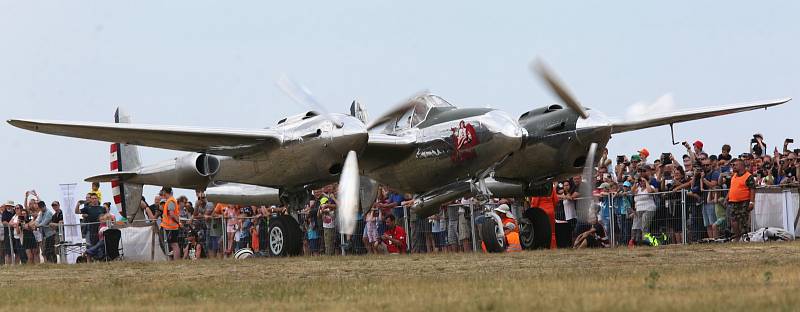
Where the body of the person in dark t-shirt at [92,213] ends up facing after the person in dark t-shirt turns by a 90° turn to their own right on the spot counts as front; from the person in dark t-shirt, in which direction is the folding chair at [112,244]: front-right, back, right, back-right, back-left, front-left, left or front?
left

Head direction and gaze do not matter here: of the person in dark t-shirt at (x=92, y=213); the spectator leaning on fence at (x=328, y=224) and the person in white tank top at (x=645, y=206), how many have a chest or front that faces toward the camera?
3

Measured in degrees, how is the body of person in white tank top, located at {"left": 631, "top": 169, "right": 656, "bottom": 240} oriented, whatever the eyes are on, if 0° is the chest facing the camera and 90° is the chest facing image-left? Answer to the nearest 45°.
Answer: approximately 0°

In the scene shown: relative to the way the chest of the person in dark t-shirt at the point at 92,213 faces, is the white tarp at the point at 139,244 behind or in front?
in front

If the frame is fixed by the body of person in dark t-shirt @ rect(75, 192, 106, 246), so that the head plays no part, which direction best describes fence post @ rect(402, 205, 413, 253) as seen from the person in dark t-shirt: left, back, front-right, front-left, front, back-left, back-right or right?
front-left

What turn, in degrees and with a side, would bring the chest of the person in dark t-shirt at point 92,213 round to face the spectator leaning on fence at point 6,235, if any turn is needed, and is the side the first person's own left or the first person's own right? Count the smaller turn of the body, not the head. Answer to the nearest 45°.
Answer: approximately 135° to the first person's own right

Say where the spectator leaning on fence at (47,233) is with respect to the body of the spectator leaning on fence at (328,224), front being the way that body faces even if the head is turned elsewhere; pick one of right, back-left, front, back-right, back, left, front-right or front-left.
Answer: back-right

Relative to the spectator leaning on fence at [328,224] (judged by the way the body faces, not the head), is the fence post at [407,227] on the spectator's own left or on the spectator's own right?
on the spectator's own left

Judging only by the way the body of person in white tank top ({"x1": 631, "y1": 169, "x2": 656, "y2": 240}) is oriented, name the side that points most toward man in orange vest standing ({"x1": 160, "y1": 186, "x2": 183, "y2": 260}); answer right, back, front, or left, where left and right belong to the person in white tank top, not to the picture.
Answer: right

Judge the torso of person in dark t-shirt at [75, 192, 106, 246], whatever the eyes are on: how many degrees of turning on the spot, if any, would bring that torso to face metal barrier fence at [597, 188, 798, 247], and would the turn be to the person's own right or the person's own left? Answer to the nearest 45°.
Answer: approximately 45° to the person's own left

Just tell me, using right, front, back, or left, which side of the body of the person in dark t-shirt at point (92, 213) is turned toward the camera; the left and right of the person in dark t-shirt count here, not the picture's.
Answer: front

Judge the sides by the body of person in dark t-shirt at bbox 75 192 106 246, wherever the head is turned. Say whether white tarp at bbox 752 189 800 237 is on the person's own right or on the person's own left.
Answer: on the person's own left

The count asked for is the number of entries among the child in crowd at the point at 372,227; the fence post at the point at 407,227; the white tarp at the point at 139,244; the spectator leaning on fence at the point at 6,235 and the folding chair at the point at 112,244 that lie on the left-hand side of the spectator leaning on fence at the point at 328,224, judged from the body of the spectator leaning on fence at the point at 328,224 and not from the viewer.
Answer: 2

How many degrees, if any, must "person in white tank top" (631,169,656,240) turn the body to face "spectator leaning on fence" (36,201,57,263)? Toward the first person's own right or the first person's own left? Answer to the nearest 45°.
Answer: approximately 90° to the first person's own right

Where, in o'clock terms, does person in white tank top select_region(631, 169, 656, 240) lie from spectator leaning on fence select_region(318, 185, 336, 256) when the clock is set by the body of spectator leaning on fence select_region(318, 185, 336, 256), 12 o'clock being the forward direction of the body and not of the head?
person in white tank top select_region(631, 169, 656, 240) is roughly at 10 o'clock from spectator leaning on fence select_region(318, 185, 336, 256).

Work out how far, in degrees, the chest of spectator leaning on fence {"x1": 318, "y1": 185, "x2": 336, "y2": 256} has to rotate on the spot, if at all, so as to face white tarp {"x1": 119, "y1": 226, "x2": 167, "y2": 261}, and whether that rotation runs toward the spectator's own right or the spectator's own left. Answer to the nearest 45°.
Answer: approximately 135° to the spectator's own right

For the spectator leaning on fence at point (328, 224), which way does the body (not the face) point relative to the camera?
toward the camera
